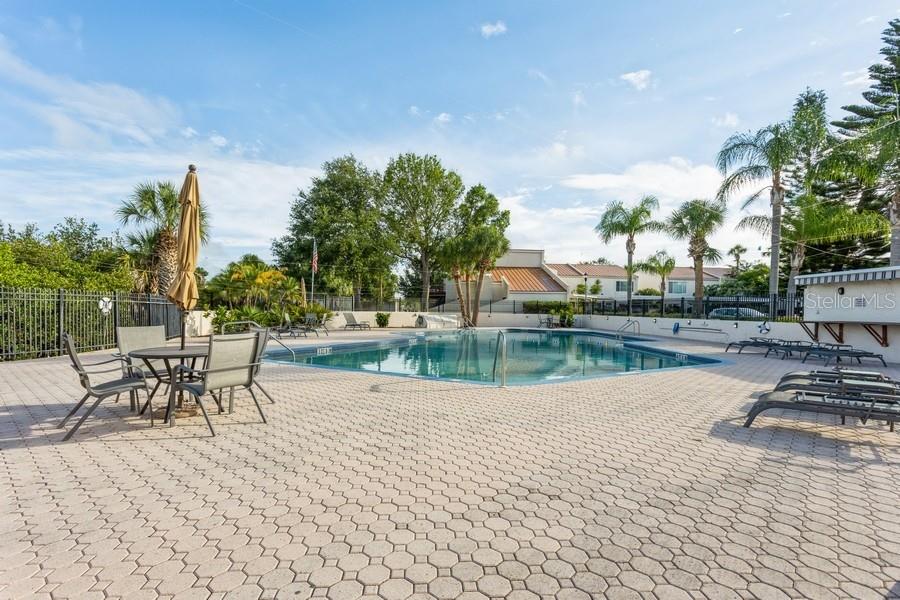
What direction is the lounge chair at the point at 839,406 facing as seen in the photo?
to the viewer's left

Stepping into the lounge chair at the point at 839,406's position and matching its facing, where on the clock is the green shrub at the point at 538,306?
The green shrub is roughly at 2 o'clock from the lounge chair.

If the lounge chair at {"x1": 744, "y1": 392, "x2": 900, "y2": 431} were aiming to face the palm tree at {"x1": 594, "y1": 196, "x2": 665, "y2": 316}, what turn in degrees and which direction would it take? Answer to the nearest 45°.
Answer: approximately 45° to its right

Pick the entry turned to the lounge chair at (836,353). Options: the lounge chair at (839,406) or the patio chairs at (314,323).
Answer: the patio chairs at (314,323)

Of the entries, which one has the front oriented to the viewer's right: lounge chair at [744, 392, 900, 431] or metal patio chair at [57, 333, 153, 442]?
the metal patio chair

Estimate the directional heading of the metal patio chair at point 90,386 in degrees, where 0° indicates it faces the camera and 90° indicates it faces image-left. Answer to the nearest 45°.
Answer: approximately 270°

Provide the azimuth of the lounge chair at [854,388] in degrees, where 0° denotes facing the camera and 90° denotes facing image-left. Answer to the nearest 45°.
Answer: approximately 90°
